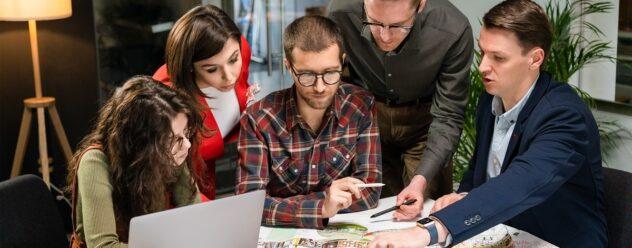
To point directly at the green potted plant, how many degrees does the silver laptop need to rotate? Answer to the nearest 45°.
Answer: approximately 90° to its right

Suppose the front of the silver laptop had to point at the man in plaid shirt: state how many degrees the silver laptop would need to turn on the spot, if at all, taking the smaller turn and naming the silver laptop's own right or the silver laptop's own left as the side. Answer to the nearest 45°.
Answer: approximately 90° to the silver laptop's own right

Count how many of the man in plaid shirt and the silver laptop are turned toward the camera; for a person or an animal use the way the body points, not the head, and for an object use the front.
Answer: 1

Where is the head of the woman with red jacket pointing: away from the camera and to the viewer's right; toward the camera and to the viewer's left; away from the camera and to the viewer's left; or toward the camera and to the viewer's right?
toward the camera and to the viewer's right

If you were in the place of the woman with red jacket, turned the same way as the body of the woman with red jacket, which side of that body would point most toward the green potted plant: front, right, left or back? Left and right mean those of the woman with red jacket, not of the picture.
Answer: left

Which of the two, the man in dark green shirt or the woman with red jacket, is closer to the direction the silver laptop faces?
the woman with red jacket

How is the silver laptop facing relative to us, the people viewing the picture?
facing away from the viewer and to the left of the viewer

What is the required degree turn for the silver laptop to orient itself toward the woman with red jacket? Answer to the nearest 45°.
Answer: approximately 45° to its right

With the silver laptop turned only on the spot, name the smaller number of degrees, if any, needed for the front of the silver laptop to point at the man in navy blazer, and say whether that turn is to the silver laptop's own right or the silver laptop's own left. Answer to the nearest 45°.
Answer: approximately 135° to the silver laptop's own right

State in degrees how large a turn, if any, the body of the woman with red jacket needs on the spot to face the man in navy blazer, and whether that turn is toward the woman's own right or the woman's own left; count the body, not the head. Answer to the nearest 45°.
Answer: approximately 45° to the woman's own left

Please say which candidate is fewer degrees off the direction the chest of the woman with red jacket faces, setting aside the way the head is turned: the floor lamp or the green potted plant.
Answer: the green potted plant

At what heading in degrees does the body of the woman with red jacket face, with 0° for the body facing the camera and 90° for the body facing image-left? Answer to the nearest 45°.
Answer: approximately 315°
